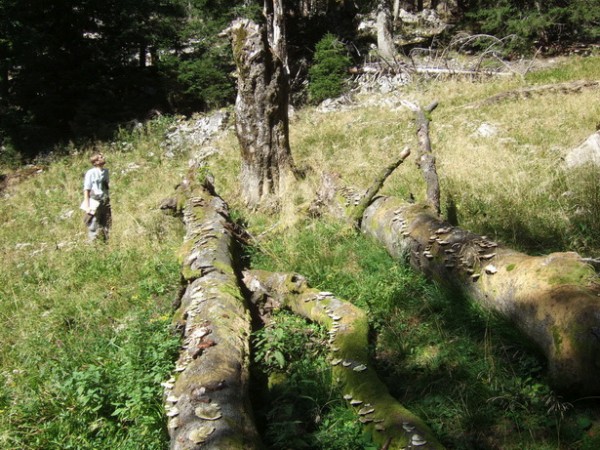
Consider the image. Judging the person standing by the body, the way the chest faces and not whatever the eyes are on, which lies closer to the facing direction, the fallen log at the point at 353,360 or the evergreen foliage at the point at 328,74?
the fallen log

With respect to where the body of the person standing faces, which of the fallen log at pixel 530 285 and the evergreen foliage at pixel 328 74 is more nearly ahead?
the fallen log

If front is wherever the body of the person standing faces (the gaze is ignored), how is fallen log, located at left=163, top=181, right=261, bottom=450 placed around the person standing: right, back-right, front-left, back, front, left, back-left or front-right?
front-right

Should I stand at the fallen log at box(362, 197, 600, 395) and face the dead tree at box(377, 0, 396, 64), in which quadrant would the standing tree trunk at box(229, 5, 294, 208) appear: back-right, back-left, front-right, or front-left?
front-left

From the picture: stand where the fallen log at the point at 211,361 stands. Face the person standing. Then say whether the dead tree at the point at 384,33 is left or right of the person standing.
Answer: right

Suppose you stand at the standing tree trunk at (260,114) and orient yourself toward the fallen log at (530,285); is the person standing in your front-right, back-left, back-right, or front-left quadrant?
back-right

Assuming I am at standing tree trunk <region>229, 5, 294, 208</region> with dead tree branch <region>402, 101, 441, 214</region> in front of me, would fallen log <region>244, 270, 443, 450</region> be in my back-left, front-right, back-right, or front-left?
front-right

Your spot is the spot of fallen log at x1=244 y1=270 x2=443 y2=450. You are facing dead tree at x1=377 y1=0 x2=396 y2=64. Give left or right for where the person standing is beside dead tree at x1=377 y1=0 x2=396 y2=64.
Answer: left

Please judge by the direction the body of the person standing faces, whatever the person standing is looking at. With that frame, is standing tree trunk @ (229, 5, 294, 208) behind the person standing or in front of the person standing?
in front

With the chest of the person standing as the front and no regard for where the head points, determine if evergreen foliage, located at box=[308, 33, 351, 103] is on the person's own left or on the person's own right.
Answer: on the person's own left

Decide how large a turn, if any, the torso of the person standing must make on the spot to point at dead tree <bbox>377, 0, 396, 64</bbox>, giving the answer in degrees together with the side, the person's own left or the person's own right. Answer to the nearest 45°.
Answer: approximately 90° to the person's own left

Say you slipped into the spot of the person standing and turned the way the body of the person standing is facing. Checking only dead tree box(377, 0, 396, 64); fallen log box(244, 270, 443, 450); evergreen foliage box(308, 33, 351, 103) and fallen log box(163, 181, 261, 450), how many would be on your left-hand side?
2

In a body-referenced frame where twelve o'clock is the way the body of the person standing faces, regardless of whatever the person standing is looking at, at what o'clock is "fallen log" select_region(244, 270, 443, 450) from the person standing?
The fallen log is roughly at 1 o'clock from the person standing.

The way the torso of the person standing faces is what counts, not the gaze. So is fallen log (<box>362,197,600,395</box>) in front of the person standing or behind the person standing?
in front
